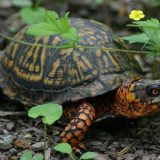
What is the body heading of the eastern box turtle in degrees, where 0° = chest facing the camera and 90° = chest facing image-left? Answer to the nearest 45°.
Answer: approximately 270°

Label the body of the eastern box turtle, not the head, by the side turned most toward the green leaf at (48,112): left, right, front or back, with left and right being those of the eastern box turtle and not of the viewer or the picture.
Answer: right

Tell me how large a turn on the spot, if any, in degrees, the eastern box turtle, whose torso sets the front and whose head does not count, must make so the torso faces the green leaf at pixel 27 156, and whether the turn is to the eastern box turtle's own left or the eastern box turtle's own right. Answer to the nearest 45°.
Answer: approximately 135° to the eastern box turtle's own right

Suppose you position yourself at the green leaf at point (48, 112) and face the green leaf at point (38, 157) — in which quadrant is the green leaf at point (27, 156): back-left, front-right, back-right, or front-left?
front-right
